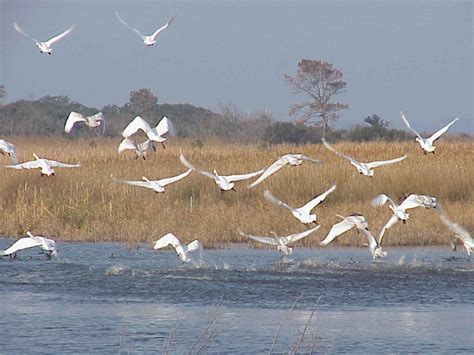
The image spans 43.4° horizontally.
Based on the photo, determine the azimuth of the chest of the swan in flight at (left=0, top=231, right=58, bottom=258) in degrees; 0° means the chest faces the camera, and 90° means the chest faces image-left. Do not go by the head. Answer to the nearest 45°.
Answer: approximately 135°

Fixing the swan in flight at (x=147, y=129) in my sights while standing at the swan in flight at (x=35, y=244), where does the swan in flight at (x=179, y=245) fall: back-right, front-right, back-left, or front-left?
front-right

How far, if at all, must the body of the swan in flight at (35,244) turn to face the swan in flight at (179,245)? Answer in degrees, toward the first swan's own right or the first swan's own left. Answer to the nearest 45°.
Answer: approximately 135° to the first swan's own right
